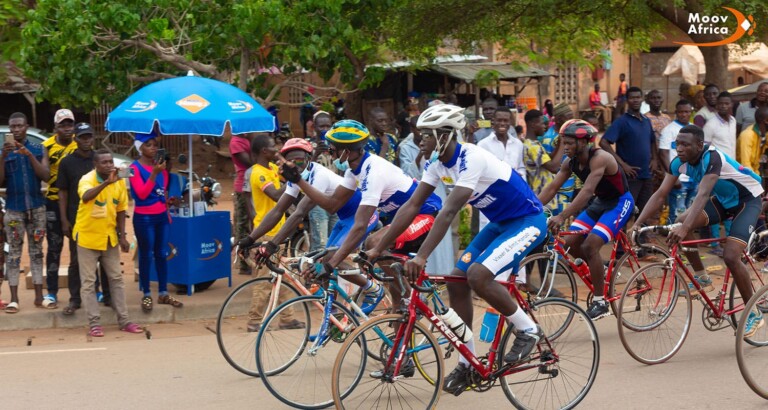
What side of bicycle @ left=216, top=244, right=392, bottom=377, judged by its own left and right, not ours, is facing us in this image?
left

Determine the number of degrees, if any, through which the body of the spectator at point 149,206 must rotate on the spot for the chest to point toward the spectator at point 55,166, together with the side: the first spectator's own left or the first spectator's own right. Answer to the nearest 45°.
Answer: approximately 135° to the first spectator's own right

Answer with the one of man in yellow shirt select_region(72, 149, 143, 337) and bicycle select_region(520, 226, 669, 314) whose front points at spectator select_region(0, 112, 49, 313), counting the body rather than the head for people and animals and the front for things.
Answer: the bicycle

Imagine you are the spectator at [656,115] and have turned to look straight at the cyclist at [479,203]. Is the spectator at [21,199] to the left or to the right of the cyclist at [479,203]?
right

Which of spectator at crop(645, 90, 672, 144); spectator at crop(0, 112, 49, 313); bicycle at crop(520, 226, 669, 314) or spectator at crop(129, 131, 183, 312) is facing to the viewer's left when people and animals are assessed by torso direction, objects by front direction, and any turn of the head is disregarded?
the bicycle

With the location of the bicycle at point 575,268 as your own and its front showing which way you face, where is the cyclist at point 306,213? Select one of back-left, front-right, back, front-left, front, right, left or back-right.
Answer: front-left

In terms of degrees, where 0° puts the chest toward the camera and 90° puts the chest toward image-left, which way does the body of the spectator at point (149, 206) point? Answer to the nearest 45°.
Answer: approximately 315°

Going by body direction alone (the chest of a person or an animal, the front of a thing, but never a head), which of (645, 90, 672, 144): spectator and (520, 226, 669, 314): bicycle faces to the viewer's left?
the bicycle

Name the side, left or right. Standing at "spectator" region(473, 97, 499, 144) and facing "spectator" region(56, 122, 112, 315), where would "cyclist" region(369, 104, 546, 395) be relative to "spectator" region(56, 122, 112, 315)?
left

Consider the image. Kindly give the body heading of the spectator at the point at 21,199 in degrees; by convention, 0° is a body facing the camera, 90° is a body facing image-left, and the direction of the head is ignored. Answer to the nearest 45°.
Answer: approximately 0°

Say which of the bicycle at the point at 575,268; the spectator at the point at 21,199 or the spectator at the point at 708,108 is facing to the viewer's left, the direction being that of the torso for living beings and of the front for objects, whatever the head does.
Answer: the bicycle
